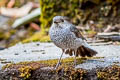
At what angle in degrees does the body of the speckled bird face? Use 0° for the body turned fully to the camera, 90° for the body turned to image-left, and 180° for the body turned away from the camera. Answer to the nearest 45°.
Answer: approximately 45°
